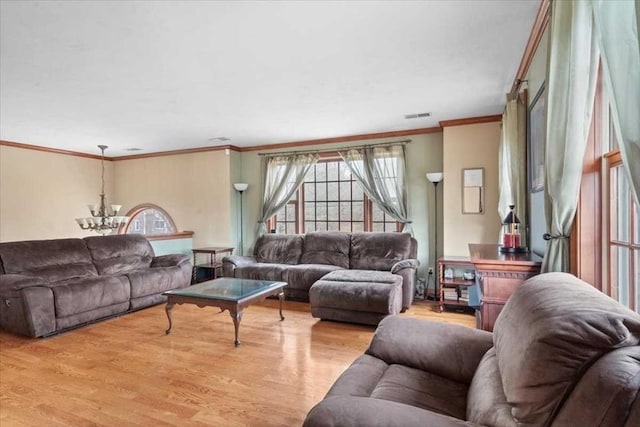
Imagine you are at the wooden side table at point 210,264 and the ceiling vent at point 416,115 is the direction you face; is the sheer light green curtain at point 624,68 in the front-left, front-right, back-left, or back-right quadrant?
front-right

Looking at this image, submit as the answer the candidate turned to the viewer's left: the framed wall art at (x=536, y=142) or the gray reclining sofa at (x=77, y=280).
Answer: the framed wall art

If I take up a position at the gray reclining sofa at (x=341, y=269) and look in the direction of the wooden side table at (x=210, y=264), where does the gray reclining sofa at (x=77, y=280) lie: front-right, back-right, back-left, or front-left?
front-left

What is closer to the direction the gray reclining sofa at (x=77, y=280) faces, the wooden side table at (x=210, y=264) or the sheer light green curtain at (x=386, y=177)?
the sheer light green curtain

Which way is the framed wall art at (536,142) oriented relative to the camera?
to the viewer's left

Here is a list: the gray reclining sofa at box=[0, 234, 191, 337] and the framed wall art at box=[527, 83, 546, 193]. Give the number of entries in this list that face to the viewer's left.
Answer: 1

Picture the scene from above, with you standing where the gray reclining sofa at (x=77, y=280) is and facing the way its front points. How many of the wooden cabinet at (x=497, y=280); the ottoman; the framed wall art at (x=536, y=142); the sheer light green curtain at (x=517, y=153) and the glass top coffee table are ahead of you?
5

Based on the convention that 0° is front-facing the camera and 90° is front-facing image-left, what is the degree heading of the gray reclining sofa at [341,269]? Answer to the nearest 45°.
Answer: approximately 45°

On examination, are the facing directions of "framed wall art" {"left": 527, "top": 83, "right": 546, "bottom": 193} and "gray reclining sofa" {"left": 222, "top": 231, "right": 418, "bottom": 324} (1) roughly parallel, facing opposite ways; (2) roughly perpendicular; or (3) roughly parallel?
roughly perpendicular

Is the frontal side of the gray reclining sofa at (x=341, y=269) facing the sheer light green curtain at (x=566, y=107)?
no

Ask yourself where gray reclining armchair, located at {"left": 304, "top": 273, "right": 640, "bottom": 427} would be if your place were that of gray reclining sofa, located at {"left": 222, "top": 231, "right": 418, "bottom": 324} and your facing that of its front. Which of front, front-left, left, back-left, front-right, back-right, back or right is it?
front-left

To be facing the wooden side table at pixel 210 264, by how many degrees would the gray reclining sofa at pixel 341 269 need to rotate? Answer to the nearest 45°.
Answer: approximately 90° to its right

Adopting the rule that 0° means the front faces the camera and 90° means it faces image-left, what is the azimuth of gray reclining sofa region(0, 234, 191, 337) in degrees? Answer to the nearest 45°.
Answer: approximately 315°

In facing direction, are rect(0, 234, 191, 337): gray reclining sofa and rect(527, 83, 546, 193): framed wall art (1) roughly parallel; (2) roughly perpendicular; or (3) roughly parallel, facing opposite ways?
roughly parallel, facing opposite ways

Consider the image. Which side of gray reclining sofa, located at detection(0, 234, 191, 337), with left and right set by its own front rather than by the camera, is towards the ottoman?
front

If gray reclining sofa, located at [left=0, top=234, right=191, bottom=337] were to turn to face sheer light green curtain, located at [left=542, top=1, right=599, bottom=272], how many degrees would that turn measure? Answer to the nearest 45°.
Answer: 0° — it already faces it

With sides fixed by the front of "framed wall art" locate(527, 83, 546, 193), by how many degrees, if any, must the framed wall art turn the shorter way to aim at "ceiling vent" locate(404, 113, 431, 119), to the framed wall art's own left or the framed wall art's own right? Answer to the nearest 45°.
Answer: approximately 45° to the framed wall art's own right
